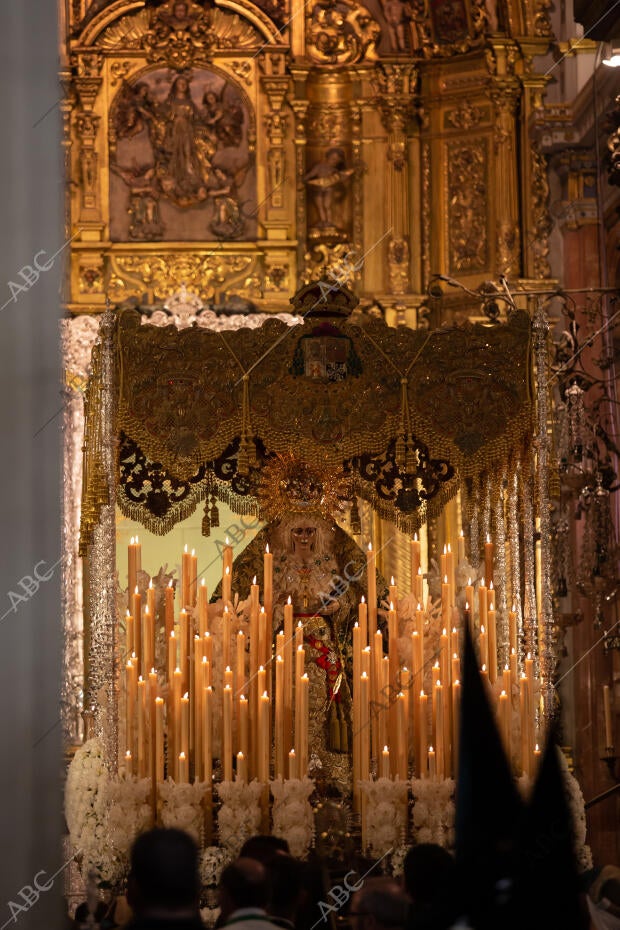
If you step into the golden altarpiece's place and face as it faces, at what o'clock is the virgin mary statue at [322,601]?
The virgin mary statue is roughly at 12 o'clock from the golden altarpiece.

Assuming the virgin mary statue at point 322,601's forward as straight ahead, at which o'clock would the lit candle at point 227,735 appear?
The lit candle is roughly at 1 o'clock from the virgin mary statue.

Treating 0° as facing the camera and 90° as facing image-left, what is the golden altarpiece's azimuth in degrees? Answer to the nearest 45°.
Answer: approximately 0°

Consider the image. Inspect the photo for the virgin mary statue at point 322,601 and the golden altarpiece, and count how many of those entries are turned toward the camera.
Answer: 2

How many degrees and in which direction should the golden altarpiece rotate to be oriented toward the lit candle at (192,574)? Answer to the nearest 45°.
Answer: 0° — it already faces it

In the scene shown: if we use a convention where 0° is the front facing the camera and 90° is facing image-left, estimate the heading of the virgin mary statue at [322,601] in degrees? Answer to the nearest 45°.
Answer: approximately 0°
